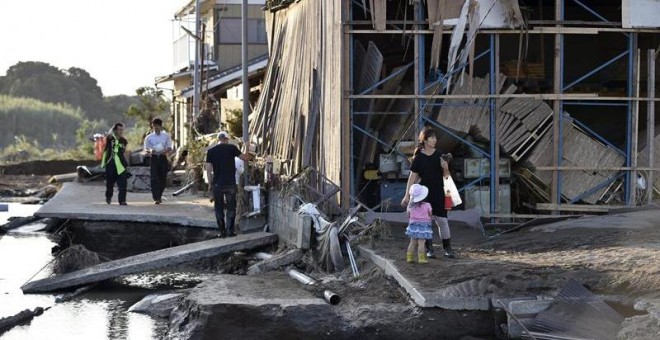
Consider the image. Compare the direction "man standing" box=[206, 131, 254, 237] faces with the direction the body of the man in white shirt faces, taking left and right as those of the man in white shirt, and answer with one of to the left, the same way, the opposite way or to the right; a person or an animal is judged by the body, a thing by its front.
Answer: the opposite way

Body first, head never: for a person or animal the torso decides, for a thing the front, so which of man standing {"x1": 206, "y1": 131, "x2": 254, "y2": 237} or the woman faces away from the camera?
the man standing

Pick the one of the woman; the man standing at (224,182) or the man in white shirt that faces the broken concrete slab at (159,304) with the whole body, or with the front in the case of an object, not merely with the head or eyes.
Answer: the man in white shirt

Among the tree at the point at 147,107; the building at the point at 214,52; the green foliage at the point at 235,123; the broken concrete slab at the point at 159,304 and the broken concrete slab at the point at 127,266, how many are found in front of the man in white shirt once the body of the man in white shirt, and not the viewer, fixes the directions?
2

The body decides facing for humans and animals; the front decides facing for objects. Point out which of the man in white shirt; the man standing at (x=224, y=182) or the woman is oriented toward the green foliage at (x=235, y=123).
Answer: the man standing

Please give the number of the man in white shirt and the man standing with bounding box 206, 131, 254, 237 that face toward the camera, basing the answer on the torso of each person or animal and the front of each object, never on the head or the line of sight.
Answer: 1

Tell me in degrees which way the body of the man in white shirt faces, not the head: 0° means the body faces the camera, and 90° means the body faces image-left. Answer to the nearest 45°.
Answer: approximately 0°

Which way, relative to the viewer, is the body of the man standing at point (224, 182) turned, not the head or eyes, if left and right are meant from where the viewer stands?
facing away from the viewer

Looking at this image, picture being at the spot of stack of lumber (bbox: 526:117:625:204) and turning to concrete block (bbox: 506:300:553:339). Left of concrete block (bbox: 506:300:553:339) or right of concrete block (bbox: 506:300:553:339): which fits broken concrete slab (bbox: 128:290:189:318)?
right

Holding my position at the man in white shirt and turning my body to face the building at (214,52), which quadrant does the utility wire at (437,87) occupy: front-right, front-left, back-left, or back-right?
back-right
